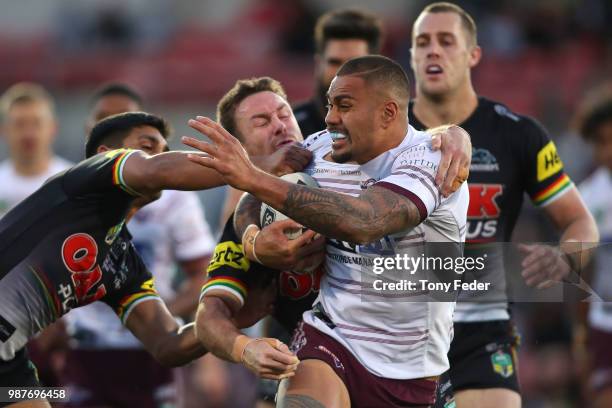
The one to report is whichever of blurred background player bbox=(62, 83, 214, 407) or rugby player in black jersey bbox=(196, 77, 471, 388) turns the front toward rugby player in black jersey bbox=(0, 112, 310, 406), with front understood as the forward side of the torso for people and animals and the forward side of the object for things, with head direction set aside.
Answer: the blurred background player

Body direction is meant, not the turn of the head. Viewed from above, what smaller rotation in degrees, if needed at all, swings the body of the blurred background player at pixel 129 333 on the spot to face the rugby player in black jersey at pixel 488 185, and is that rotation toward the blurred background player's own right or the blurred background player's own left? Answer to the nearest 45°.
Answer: approximately 45° to the blurred background player's own left

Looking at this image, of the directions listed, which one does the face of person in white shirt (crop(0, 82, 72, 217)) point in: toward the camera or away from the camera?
toward the camera

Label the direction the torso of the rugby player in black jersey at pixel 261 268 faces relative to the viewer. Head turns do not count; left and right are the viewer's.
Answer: facing the viewer and to the right of the viewer

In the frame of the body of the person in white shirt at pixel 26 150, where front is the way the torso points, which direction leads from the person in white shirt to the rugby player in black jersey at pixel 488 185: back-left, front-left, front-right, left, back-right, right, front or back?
front-left

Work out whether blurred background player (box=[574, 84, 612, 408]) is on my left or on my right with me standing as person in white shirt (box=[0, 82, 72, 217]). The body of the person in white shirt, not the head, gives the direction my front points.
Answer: on my left

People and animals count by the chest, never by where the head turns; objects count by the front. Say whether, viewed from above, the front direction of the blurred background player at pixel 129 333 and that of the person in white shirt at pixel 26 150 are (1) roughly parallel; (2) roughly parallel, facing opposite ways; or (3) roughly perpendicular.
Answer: roughly parallel

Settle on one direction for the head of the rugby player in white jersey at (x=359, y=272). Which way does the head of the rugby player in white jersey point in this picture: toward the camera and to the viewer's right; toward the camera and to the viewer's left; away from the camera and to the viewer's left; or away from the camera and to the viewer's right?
toward the camera and to the viewer's left

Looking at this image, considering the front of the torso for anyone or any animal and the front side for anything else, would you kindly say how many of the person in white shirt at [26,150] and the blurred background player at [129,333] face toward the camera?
2

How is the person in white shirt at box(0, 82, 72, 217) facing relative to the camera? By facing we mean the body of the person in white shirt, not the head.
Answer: toward the camera
